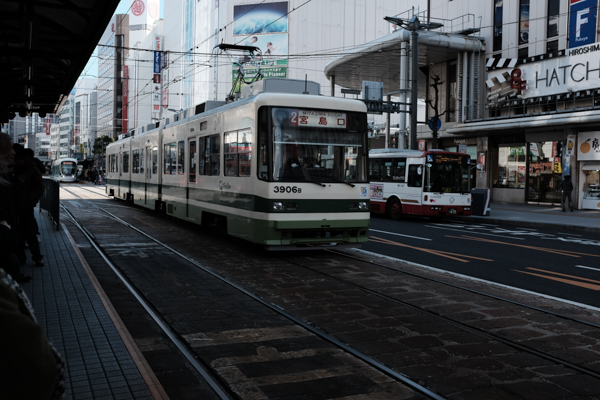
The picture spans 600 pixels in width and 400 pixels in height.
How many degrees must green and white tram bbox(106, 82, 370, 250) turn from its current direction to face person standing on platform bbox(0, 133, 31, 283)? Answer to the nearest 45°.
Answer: approximately 45° to its right

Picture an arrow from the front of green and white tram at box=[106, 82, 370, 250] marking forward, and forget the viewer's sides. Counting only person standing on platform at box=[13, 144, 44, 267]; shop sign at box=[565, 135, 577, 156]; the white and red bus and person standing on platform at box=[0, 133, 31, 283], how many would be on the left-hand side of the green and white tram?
2

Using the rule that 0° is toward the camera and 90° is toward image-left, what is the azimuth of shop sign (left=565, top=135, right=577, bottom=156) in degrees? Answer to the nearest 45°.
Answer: approximately 45°

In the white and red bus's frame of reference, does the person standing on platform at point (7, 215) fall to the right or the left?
on its right

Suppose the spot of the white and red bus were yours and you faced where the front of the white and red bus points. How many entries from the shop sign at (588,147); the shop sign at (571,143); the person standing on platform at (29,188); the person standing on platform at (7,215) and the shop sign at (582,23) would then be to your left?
3

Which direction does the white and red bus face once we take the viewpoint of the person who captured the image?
facing the viewer and to the right of the viewer
